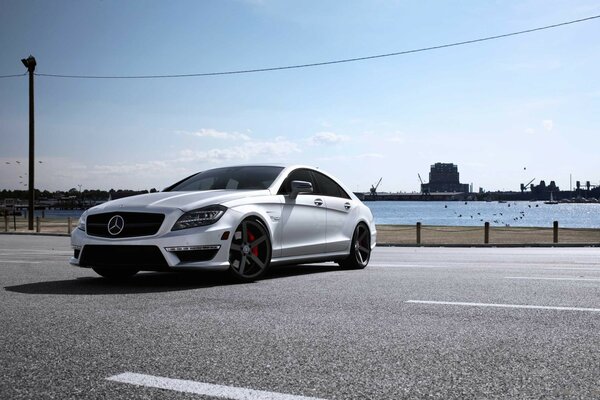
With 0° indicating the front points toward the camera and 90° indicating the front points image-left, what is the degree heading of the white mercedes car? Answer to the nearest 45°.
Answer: approximately 45°
